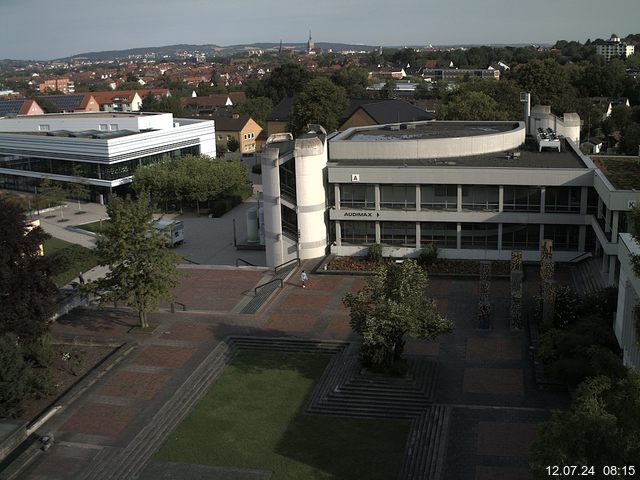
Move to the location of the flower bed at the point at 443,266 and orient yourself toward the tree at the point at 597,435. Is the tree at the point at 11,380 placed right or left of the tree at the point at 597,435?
right

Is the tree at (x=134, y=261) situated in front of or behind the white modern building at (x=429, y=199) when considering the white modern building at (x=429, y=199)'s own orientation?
in front

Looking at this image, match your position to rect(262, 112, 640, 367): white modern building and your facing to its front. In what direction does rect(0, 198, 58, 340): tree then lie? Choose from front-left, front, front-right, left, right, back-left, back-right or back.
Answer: front-right

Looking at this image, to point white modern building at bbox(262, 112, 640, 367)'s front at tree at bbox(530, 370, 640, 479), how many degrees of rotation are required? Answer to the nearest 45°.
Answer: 0° — it already faces it

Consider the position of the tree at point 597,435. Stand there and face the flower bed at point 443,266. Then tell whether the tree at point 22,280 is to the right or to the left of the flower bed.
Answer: left

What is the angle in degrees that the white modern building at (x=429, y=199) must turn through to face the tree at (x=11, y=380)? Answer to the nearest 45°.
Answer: approximately 45° to its right

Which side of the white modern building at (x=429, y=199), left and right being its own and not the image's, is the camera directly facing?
front

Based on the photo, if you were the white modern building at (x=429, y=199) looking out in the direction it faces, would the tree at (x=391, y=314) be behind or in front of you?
in front
